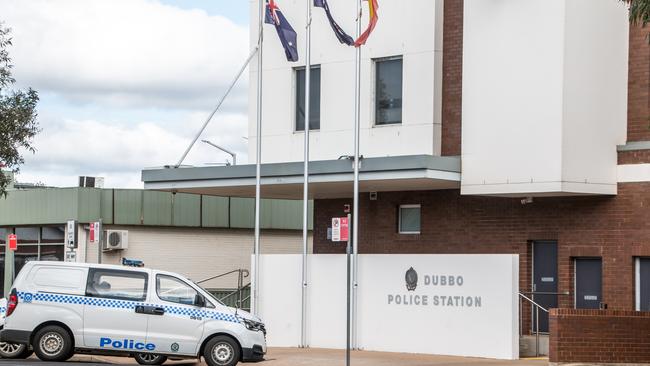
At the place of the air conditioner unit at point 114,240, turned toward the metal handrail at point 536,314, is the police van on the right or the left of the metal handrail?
right

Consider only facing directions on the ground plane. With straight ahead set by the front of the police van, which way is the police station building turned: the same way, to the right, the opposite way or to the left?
to the right

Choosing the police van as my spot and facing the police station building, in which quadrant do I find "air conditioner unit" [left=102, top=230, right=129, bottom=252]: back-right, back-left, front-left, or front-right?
front-left

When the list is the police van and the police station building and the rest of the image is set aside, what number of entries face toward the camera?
1

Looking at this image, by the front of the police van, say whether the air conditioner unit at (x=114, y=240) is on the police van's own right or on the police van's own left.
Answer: on the police van's own left

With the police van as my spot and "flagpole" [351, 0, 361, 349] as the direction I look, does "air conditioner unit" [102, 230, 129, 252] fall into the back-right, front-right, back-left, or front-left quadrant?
front-left

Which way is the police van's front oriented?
to the viewer's right

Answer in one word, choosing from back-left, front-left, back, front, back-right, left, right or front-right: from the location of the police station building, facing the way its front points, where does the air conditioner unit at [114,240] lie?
back-right

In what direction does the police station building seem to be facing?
toward the camera

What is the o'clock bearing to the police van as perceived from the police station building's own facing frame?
The police van is roughly at 2 o'clock from the police station building.

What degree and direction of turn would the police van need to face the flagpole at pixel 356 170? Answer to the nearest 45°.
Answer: approximately 45° to its left
